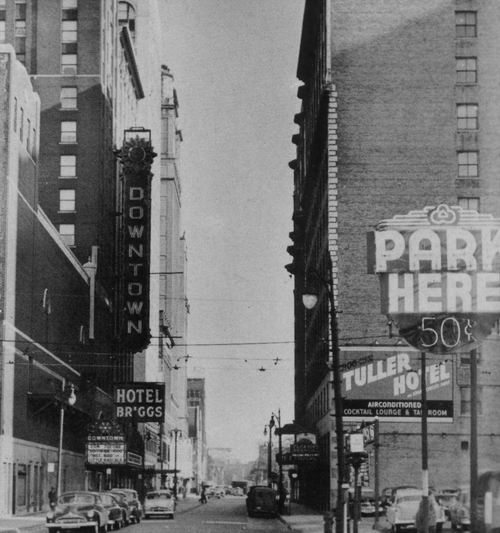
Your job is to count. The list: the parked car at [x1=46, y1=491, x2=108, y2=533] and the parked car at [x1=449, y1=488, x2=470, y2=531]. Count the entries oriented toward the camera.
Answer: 2

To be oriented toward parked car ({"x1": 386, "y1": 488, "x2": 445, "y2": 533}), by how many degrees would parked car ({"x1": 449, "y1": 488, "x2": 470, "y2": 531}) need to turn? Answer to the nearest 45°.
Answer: approximately 135° to its right

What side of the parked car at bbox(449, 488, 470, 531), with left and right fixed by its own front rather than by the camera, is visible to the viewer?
front

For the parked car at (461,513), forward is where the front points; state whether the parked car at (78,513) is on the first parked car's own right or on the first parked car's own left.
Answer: on the first parked car's own right

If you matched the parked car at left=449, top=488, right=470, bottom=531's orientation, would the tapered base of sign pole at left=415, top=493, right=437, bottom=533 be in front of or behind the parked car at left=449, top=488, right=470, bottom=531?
in front

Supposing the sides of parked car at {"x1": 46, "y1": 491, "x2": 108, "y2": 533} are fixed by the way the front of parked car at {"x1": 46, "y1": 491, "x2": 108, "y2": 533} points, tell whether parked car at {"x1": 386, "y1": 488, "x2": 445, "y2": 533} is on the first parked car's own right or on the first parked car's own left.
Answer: on the first parked car's own left

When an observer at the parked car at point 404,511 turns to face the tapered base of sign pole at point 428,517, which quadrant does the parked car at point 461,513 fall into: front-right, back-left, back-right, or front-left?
front-left

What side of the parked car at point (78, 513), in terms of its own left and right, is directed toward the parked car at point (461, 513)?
left

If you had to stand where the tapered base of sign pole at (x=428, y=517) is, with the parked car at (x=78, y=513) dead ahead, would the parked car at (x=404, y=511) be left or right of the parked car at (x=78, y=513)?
right

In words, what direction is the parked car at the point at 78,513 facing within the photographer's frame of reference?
facing the viewer
